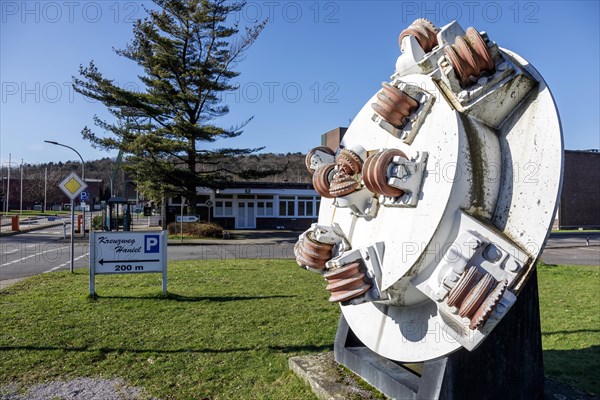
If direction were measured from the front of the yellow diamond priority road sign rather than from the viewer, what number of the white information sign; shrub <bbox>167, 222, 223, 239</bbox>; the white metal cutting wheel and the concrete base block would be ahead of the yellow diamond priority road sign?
3

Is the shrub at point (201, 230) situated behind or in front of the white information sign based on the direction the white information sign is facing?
behind

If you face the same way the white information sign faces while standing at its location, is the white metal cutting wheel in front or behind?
in front

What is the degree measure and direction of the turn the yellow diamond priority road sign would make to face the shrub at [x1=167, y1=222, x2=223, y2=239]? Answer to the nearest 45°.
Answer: approximately 135° to its left

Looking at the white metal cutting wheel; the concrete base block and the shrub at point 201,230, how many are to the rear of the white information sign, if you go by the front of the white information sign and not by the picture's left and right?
1

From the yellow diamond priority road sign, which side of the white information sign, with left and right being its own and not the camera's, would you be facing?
back

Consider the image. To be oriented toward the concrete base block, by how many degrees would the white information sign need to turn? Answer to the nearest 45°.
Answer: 0° — it already faces it

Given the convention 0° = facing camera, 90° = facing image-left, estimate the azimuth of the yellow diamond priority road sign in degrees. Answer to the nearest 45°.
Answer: approximately 0°

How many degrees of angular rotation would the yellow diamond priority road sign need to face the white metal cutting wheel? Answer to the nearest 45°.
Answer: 0° — it already faces it

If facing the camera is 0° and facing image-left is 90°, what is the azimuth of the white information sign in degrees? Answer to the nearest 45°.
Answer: approximately 0°

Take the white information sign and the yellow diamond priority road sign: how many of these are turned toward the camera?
2
